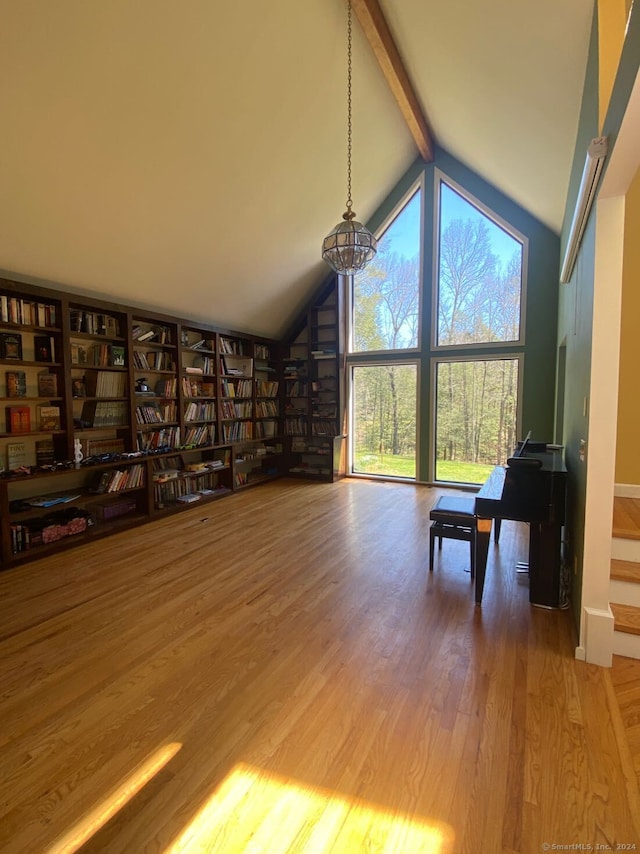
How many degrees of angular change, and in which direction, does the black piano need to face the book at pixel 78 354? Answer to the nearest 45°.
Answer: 0° — it already faces it

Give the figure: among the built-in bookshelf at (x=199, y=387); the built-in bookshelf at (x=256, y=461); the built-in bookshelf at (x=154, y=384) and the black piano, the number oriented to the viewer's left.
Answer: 1

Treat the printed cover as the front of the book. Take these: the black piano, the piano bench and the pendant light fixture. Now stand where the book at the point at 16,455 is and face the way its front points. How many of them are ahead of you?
3

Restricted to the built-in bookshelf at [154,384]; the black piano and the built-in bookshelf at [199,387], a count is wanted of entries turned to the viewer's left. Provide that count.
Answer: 1

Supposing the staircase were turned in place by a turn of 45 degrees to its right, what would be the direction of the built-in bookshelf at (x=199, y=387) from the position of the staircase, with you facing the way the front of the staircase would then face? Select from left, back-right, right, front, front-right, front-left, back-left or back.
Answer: front

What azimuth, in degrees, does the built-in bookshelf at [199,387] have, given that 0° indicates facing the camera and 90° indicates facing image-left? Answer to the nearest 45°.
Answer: approximately 315°

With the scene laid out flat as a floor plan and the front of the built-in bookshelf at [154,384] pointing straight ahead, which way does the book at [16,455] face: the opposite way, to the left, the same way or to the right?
the same way

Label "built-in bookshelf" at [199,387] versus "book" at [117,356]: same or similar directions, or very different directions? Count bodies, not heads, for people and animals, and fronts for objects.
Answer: same or similar directions

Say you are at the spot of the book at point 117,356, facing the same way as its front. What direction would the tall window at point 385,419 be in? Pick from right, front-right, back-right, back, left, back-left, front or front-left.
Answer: front-left

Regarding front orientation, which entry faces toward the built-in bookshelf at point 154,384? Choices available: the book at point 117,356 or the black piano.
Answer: the black piano

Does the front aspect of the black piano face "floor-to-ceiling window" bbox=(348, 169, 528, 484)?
no

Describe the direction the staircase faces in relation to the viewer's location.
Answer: facing the viewer and to the left of the viewer

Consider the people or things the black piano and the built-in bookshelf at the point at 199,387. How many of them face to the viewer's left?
1

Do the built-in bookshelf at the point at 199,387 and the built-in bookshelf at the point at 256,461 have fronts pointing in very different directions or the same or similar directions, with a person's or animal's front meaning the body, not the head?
same or similar directions

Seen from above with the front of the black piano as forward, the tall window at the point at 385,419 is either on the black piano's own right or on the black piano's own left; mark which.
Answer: on the black piano's own right

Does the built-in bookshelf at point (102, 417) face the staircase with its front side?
yes

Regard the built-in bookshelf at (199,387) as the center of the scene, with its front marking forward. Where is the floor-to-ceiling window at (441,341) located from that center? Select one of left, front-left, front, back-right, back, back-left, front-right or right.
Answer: front-left

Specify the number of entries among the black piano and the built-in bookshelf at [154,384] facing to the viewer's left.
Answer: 1
